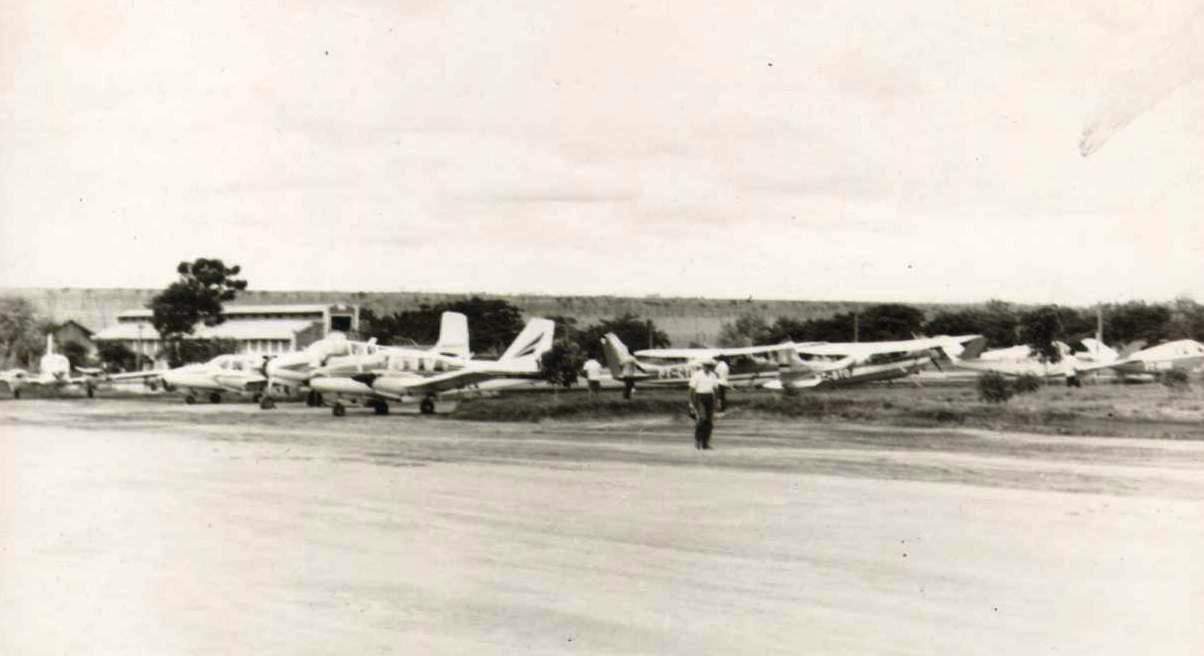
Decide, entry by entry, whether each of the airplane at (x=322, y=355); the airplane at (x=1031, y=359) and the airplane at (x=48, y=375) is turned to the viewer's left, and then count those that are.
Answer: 1

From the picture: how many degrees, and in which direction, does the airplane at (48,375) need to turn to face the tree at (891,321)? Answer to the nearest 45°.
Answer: approximately 45° to its left

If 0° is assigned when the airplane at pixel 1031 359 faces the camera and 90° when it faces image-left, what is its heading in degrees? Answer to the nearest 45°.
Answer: approximately 270°

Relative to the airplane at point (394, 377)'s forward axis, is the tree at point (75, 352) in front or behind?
in front

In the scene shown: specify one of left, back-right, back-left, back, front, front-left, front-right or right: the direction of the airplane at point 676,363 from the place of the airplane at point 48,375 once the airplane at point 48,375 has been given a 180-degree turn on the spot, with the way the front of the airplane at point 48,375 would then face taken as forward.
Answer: back-right

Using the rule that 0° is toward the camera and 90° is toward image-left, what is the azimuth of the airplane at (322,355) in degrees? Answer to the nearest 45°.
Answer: approximately 90°

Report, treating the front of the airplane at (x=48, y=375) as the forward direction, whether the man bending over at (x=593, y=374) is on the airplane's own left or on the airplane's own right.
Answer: on the airplane's own left

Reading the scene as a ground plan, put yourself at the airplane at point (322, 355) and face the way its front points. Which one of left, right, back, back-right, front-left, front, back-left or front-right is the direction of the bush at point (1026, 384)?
back-left

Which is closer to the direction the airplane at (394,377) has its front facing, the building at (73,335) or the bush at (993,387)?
the building

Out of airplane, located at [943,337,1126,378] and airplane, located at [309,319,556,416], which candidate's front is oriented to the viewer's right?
airplane, located at [943,337,1126,378]
